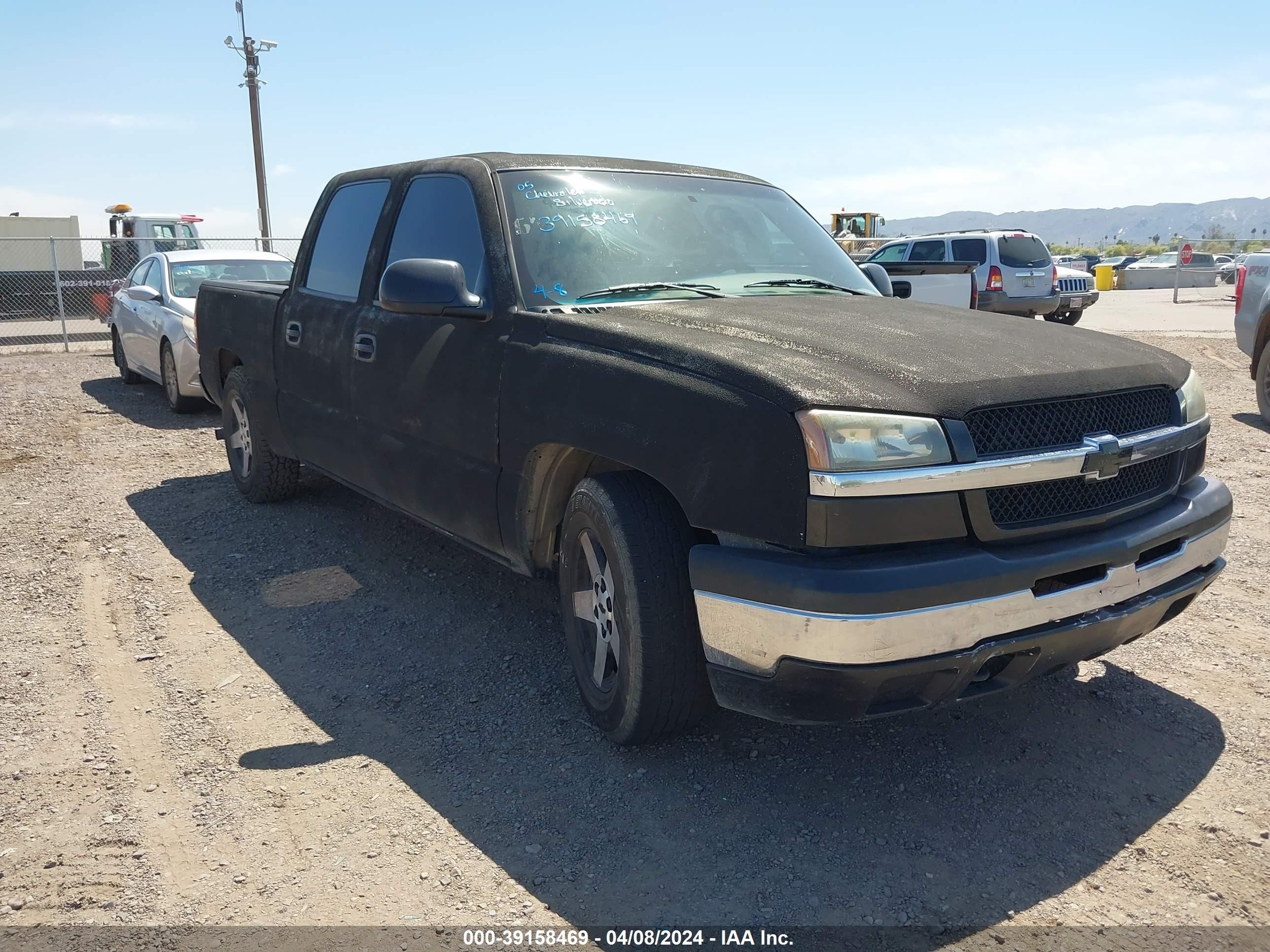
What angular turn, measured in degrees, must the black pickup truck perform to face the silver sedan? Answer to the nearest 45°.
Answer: approximately 180°

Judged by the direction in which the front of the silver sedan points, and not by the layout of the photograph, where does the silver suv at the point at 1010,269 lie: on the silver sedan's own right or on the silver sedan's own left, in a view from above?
on the silver sedan's own left

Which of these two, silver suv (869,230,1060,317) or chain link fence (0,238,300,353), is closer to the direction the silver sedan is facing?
the silver suv

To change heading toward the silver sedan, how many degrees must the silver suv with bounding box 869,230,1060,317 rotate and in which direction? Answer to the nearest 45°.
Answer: approximately 90° to its left

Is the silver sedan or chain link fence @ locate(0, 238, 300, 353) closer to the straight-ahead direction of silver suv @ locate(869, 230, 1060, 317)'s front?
the chain link fence

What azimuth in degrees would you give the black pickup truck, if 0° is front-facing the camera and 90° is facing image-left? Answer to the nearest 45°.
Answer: approximately 315°

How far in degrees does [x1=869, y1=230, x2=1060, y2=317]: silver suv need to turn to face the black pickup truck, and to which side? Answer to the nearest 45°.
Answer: approximately 135° to its left

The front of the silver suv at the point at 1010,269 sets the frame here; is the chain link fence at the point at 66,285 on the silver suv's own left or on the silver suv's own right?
on the silver suv's own left

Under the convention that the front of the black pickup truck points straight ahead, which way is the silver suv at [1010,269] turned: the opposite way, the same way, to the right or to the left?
the opposite way

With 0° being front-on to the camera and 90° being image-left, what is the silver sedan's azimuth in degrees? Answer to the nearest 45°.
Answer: approximately 315°

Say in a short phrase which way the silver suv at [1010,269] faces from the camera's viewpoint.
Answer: facing away from the viewer and to the left of the viewer
